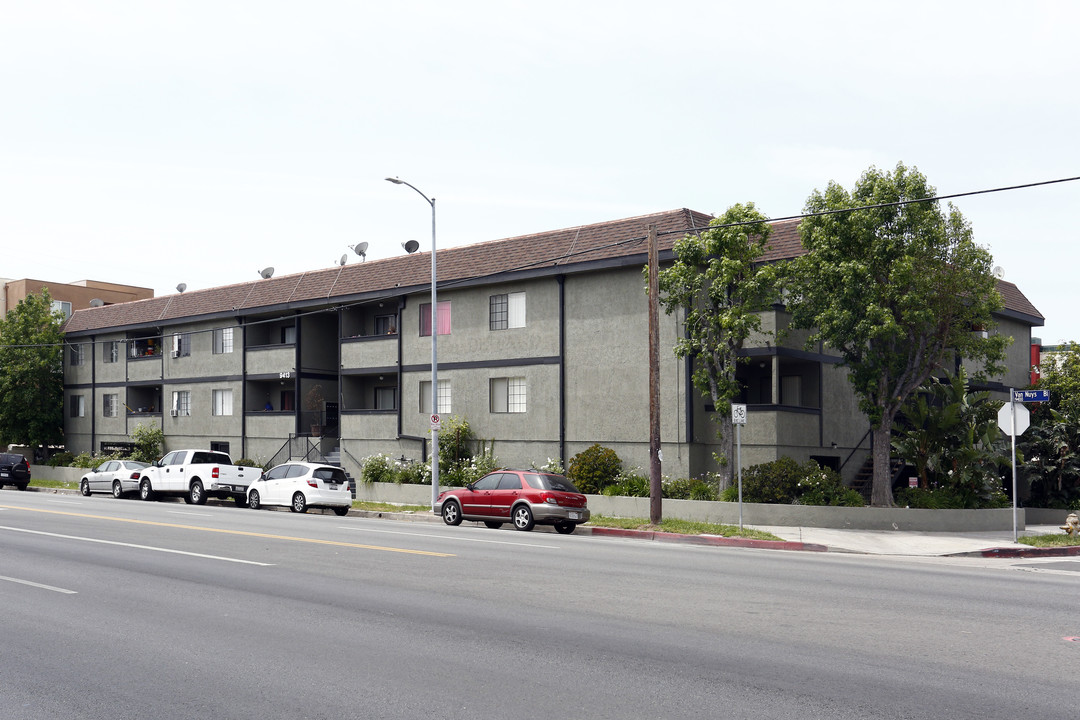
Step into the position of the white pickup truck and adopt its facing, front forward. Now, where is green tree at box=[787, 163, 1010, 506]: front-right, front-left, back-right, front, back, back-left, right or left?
back

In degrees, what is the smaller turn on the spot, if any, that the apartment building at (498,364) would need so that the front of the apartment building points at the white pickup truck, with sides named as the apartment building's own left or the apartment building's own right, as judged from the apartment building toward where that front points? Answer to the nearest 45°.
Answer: approximately 45° to the apartment building's own right

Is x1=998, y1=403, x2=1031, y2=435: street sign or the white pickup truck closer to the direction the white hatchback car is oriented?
the white pickup truck

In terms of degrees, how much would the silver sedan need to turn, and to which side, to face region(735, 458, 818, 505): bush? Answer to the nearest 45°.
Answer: approximately 180°

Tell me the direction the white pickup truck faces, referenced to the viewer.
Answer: facing away from the viewer and to the left of the viewer

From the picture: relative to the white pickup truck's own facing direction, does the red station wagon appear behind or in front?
behind

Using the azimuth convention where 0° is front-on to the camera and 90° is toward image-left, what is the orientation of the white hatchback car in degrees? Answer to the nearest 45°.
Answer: approximately 135°

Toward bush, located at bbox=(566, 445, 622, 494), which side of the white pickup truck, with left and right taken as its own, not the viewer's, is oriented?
back

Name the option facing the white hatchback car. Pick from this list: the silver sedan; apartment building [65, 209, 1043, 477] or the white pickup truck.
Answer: the apartment building

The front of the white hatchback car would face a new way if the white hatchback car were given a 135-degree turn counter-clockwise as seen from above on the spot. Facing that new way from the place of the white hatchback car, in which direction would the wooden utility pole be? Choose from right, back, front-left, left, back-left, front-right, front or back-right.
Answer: front-left

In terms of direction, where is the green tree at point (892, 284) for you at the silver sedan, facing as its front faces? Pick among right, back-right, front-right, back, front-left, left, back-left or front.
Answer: back

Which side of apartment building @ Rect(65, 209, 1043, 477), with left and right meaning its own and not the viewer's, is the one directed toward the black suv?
right
